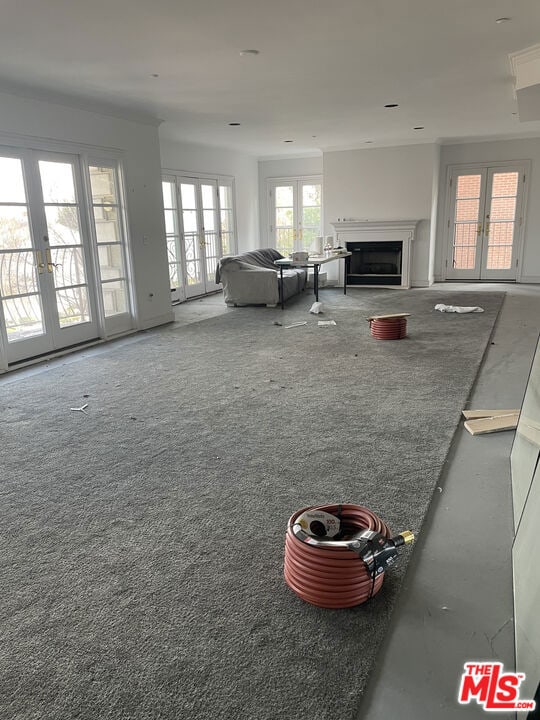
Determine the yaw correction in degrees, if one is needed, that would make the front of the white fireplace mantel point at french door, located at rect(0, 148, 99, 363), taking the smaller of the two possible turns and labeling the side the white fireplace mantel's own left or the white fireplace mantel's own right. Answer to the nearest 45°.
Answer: approximately 45° to the white fireplace mantel's own right

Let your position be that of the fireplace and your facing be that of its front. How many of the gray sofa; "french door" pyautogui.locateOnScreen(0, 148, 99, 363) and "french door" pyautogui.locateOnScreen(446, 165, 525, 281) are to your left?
1

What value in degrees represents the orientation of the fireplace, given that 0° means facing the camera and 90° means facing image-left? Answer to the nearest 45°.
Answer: approximately 0°

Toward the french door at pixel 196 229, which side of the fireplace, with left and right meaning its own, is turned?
right

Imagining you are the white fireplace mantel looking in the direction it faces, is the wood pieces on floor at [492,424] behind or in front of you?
in front

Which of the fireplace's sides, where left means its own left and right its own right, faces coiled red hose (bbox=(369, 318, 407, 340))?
front

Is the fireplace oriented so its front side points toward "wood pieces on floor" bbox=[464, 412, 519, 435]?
yes

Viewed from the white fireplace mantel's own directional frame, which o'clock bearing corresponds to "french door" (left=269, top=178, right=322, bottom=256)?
The french door is roughly at 4 o'clock from the white fireplace mantel.

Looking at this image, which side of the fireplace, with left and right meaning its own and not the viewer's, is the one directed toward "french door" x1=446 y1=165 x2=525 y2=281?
left

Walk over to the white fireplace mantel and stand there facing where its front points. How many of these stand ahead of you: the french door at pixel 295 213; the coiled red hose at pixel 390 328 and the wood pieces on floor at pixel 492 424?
2
